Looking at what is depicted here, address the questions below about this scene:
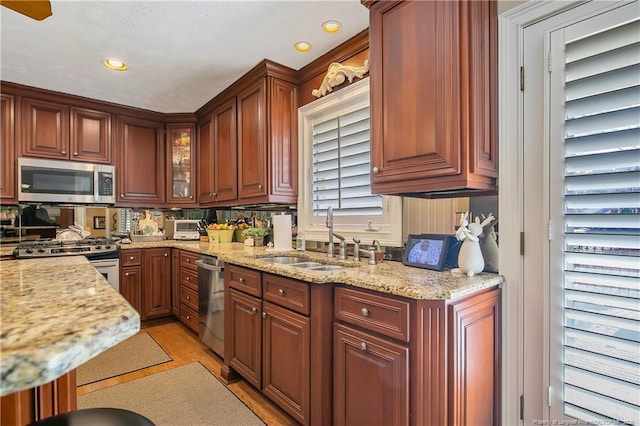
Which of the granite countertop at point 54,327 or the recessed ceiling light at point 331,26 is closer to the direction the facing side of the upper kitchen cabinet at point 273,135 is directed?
the granite countertop

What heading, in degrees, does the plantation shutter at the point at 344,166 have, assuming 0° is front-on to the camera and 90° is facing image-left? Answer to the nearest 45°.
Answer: approximately 45°

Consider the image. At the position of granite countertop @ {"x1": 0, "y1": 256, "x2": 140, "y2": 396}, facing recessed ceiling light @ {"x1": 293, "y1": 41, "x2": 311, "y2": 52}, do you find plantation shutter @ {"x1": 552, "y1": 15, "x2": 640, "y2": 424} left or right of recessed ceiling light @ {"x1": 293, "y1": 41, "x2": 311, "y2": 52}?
right

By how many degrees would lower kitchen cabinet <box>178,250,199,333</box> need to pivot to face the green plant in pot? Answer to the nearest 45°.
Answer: approximately 90° to its left

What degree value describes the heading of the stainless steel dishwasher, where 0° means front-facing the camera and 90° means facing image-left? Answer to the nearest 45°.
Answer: approximately 45°

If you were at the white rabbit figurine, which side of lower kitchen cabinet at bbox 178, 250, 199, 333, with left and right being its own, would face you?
left

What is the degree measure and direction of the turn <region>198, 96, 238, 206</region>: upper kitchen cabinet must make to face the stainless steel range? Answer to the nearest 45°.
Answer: approximately 45° to its right

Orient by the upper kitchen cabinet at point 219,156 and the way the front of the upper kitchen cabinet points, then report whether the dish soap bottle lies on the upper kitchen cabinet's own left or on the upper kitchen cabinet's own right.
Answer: on the upper kitchen cabinet's own left

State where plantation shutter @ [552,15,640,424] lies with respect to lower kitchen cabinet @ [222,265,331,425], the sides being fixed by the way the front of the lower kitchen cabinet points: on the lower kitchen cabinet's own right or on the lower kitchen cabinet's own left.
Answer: on the lower kitchen cabinet's own left
